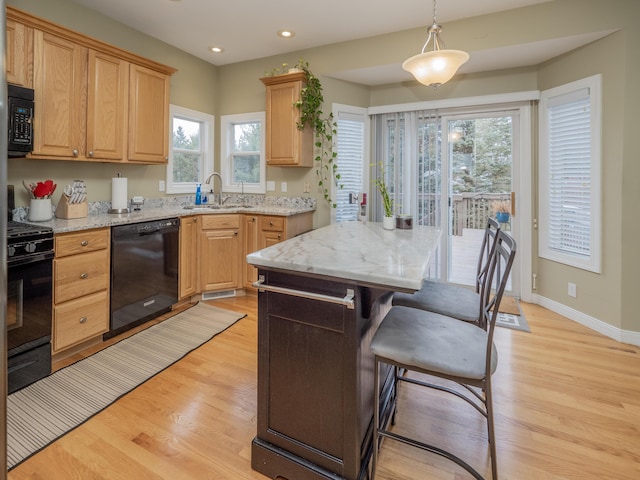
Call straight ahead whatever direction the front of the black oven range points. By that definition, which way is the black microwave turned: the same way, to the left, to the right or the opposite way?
the same way

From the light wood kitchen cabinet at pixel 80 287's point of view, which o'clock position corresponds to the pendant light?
The pendant light is roughly at 12 o'clock from the light wood kitchen cabinet.

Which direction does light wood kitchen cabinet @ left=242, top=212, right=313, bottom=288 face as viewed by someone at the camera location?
facing the viewer and to the left of the viewer

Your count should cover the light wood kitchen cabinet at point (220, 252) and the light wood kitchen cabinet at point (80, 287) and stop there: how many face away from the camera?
0

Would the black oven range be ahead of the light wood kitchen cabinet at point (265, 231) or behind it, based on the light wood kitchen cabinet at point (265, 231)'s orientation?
ahead

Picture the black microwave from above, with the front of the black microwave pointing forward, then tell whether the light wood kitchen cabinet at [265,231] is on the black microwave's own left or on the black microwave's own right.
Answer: on the black microwave's own left

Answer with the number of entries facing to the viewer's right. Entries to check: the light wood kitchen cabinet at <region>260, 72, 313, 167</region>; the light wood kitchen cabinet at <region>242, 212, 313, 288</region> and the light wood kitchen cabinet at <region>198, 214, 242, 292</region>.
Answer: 0

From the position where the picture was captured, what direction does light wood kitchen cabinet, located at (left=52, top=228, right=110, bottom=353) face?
facing the viewer and to the right of the viewer

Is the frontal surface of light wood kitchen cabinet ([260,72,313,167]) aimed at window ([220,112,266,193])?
no

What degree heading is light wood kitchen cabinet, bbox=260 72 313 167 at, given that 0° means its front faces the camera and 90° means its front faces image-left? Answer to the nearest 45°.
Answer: approximately 45°

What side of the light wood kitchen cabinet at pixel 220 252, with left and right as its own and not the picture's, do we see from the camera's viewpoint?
front
